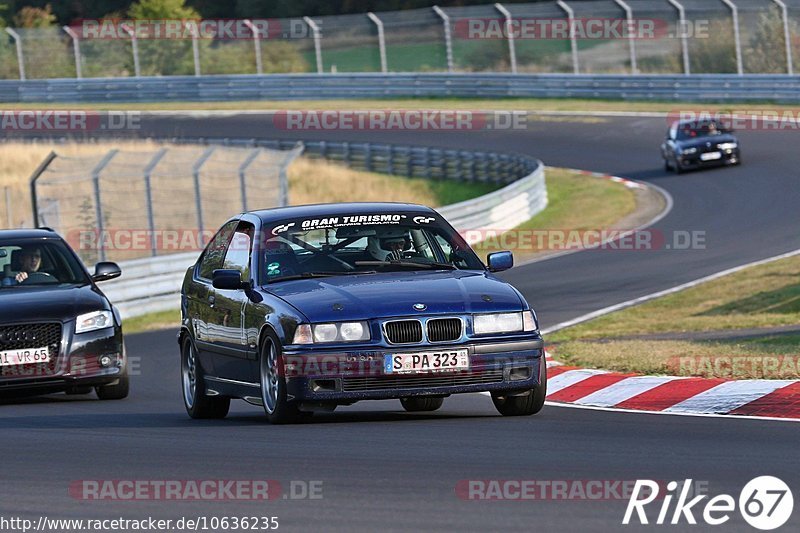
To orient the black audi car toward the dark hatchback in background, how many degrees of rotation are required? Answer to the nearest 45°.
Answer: approximately 135° to its left

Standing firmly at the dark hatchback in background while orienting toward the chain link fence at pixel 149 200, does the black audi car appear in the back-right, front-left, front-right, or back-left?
front-left

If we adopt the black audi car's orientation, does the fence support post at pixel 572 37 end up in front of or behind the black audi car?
behind

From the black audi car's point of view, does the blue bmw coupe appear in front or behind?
in front

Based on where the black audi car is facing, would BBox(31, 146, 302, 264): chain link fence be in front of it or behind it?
behind

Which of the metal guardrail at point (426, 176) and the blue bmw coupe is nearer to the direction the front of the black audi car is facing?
the blue bmw coupe

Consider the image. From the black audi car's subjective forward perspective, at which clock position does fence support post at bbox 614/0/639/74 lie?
The fence support post is roughly at 7 o'clock from the black audi car.

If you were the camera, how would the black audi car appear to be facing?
facing the viewer

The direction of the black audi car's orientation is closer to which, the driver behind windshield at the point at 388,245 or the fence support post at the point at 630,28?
the driver behind windshield

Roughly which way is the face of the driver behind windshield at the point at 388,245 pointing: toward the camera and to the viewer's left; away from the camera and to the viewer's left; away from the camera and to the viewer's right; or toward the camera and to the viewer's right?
toward the camera and to the viewer's right
